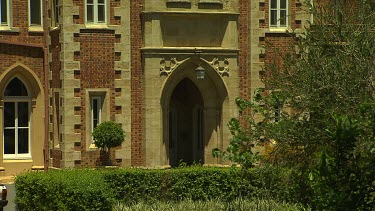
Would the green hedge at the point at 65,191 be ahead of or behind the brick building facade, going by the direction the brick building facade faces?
ahead

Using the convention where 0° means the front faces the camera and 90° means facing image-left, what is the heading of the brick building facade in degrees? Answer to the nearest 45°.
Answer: approximately 0°

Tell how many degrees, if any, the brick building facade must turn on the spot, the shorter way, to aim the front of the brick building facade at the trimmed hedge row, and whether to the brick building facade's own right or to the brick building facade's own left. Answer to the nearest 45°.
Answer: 0° — it already faces it
